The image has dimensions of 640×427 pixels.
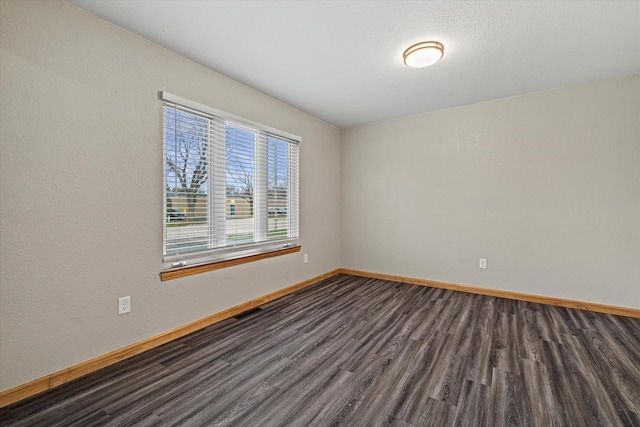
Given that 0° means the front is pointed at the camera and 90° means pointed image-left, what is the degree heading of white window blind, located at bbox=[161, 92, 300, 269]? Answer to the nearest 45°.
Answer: approximately 315°

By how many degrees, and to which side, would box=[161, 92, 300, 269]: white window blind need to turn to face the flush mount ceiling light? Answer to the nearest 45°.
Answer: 0° — it already faces it

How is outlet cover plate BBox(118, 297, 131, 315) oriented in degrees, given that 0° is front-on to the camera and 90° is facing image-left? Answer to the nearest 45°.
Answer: approximately 315°

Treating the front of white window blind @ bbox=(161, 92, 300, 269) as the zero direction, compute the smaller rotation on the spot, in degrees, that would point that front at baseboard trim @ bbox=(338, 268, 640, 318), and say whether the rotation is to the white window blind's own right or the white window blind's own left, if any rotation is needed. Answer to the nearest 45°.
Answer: approximately 45° to the white window blind's own left
